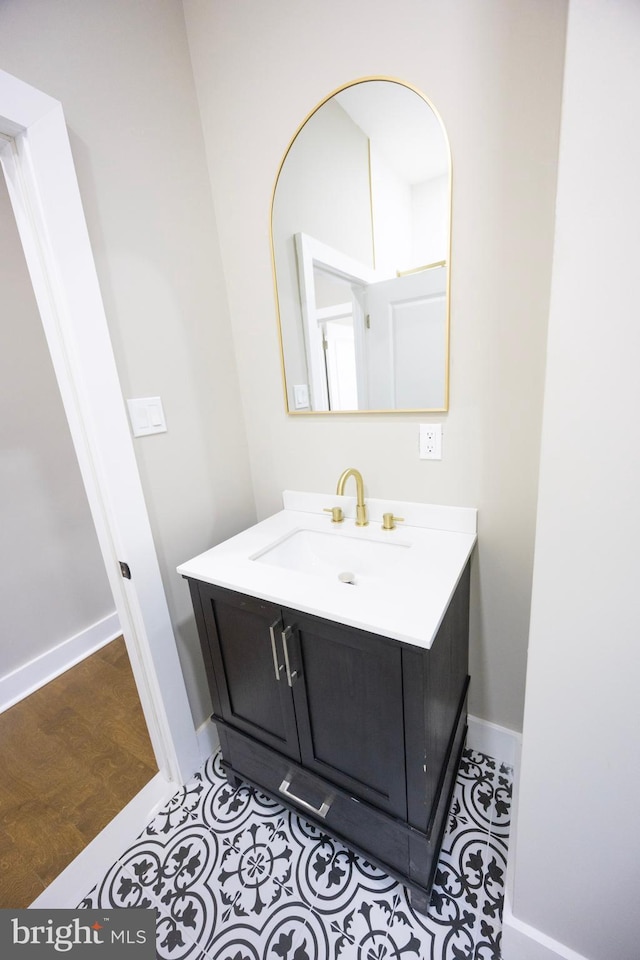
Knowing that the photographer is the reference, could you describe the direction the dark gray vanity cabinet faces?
facing the viewer and to the left of the viewer

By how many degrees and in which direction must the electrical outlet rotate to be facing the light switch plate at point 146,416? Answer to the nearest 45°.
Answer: approximately 90° to its right

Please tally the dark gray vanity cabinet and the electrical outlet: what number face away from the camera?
0

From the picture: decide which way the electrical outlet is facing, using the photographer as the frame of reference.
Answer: facing the viewer
